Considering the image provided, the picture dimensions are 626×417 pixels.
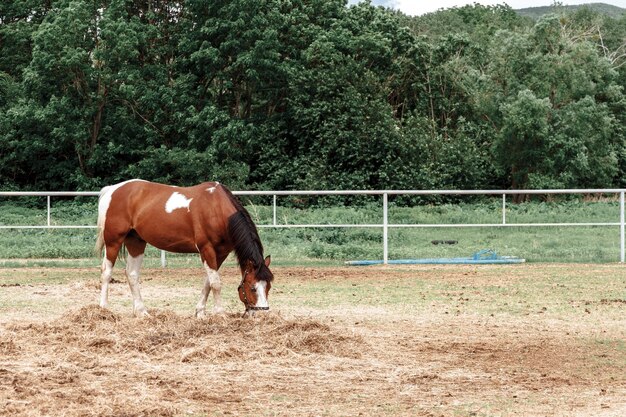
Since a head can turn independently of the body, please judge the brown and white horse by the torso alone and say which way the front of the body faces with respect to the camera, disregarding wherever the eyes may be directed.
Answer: to the viewer's right
